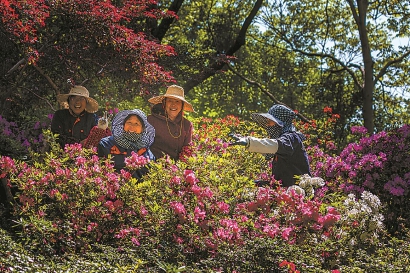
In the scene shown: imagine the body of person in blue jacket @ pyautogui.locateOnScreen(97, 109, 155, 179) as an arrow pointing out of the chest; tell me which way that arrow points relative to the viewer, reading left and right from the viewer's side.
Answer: facing the viewer

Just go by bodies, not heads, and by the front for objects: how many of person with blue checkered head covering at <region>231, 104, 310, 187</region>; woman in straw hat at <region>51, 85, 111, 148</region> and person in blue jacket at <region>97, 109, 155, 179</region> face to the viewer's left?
1

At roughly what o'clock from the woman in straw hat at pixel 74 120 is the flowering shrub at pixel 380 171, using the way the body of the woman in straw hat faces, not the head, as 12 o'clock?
The flowering shrub is roughly at 9 o'clock from the woman in straw hat.

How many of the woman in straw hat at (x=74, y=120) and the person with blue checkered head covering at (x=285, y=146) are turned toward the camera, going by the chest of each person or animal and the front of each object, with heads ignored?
1

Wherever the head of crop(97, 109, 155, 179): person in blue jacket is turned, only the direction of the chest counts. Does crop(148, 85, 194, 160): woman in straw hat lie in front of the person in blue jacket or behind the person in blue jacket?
behind

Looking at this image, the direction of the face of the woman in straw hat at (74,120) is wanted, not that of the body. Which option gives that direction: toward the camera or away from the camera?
toward the camera

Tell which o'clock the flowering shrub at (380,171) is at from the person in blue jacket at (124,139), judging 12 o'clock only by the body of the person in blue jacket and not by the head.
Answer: The flowering shrub is roughly at 8 o'clock from the person in blue jacket.

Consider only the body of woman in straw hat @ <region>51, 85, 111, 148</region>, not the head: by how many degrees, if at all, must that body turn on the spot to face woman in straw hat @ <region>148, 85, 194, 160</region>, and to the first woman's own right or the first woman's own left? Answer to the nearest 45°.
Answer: approximately 45° to the first woman's own left

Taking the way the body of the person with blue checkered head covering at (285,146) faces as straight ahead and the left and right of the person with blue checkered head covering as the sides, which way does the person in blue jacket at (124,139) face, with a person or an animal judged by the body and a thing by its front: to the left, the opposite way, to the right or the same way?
to the left

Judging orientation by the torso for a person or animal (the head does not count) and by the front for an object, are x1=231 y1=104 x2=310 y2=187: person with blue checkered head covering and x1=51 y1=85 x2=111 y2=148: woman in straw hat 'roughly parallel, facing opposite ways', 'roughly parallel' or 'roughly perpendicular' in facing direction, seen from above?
roughly perpendicular

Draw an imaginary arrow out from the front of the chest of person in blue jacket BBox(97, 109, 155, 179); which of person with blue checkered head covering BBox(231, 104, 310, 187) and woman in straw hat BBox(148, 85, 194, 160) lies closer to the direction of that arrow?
the person with blue checkered head covering

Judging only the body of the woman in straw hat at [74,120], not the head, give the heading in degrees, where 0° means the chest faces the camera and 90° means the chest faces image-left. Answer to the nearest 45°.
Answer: approximately 0°

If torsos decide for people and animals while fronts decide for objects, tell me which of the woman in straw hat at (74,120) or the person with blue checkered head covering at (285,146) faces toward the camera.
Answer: the woman in straw hat

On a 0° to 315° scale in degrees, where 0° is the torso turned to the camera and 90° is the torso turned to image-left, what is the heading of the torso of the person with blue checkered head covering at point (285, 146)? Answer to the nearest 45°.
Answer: approximately 90°

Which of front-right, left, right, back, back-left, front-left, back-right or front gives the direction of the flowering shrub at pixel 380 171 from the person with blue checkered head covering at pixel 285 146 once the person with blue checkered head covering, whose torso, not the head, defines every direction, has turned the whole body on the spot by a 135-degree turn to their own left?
left
